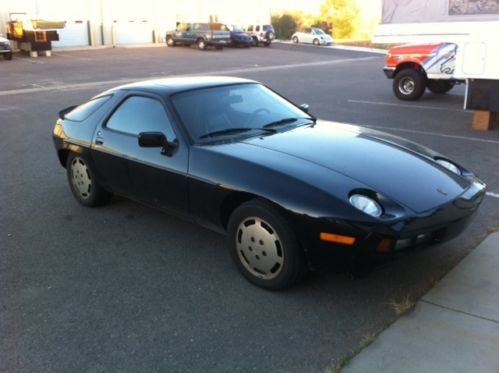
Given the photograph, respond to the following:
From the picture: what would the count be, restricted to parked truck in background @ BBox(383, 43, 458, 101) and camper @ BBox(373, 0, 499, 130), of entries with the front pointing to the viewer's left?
2

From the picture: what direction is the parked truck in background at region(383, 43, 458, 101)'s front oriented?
to the viewer's left

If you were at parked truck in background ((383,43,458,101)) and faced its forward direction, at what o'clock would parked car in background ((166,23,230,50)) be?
parked car in background ((166,23,230,50)) is roughly at 2 o'clock from parked truck in background ((383,43,458,101)).

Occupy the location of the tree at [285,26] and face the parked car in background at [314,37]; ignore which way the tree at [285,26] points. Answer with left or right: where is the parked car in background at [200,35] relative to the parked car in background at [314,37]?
right

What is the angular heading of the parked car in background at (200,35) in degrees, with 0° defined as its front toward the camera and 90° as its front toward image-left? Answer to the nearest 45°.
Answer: approximately 135°

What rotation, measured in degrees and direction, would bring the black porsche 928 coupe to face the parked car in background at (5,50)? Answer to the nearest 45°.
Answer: approximately 180°

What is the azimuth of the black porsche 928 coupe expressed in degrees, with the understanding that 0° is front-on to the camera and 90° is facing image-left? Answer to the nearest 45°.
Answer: approximately 315°

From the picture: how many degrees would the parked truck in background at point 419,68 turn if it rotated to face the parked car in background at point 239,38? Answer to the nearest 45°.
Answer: approximately 45° to its right

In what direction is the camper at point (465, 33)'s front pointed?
to the viewer's left
